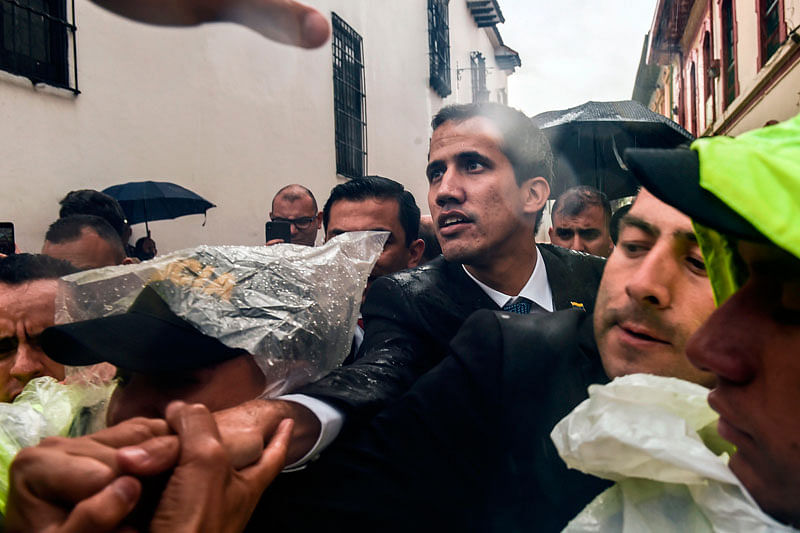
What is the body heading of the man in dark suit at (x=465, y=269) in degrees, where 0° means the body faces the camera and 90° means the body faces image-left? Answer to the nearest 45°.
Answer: approximately 45°

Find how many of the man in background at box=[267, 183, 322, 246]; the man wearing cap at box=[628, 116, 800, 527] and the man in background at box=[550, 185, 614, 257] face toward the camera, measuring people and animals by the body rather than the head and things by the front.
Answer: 2

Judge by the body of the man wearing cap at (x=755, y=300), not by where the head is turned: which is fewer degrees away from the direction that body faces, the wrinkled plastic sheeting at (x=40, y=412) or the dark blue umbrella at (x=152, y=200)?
the wrinkled plastic sheeting

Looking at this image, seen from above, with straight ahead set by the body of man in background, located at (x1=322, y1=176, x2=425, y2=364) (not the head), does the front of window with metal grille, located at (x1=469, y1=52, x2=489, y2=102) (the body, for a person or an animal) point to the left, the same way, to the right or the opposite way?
to the left

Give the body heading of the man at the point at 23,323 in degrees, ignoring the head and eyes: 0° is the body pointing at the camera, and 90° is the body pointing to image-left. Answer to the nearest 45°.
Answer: approximately 0°

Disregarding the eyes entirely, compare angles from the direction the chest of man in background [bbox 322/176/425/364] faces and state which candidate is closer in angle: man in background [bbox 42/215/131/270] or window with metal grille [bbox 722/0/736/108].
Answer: the man in background

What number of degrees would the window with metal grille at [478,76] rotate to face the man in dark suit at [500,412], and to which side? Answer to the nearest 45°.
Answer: approximately 45° to its right

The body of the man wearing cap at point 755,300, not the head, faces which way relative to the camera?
to the viewer's left
